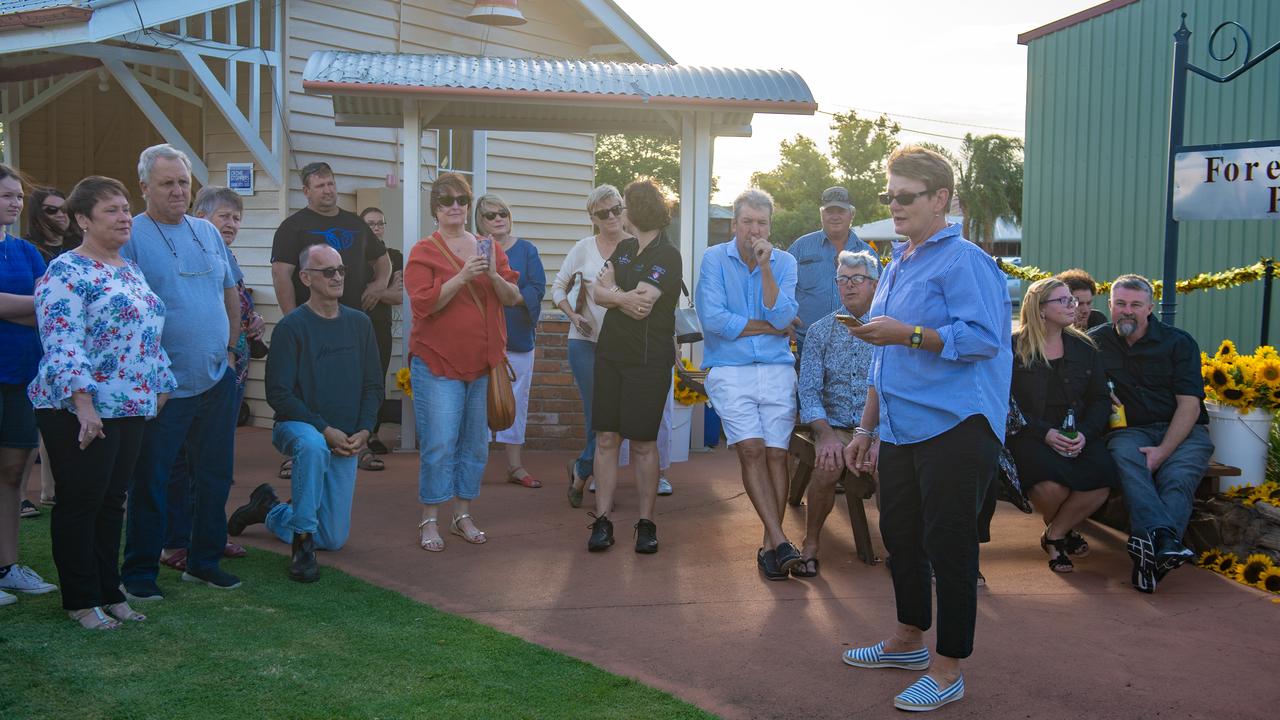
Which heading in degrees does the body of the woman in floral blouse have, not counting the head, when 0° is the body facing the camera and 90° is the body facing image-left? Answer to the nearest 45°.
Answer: approximately 315°

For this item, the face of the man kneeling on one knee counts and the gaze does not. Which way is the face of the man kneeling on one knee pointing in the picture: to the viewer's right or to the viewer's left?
to the viewer's right

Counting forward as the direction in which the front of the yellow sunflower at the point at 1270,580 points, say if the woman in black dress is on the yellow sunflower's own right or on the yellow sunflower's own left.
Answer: on the yellow sunflower's own right

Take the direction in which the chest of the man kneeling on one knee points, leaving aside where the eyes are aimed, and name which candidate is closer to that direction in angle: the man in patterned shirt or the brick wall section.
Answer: the man in patterned shirt

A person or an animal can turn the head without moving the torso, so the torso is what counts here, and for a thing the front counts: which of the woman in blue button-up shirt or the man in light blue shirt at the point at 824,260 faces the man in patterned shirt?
the man in light blue shirt

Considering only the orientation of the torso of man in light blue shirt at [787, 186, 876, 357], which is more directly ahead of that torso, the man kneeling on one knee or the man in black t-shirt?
the man kneeling on one knee

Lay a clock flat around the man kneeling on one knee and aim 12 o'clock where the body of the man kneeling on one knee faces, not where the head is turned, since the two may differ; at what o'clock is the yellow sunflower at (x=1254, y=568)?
The yellow sunflower is roughly at 11 o'clock from the man kneeling on one knee.

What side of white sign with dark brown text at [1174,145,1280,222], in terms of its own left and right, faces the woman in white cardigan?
right

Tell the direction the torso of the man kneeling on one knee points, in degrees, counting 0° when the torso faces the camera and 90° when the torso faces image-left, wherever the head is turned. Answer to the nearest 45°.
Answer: approximately 315°
